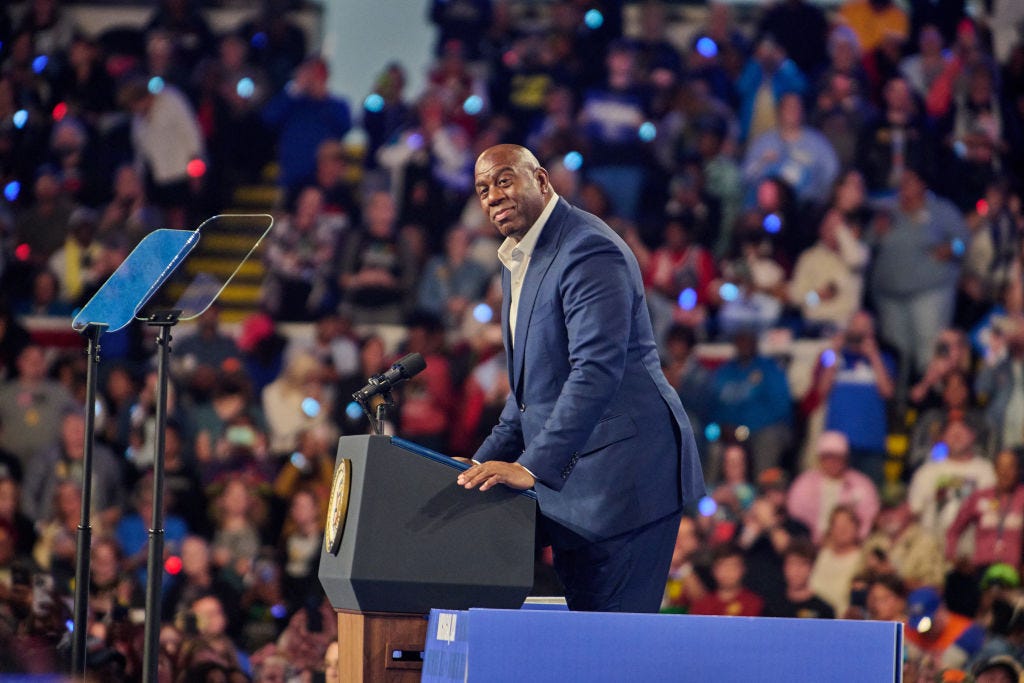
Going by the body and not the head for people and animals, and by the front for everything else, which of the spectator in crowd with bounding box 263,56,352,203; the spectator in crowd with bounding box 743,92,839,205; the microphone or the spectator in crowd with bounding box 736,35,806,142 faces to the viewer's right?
the microphone

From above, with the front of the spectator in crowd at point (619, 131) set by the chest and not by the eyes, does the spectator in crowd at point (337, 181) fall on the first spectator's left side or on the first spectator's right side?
on the first spectator's right side

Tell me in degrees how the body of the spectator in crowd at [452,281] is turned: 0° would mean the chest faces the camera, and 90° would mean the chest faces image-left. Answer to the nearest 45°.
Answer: approximately 0°

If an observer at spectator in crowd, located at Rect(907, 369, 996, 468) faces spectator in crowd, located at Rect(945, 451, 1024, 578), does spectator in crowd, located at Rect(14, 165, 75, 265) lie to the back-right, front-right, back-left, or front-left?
back-right

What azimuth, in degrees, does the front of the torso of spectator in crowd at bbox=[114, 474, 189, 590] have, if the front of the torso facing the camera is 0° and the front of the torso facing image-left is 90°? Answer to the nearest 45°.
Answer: approximately 0°

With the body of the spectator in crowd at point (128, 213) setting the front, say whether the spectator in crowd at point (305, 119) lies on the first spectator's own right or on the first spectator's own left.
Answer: on the first spectator's own left

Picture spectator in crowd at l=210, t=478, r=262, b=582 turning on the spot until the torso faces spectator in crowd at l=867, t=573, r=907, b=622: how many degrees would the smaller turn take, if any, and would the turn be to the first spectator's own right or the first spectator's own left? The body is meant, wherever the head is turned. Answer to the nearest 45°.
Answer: approximately 90° to the first spectator's own left
